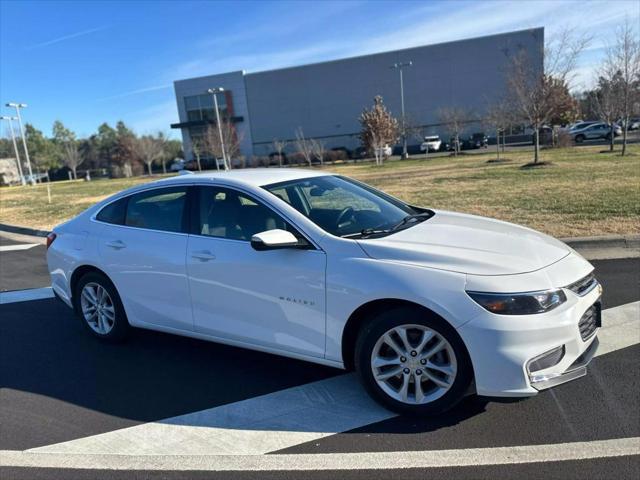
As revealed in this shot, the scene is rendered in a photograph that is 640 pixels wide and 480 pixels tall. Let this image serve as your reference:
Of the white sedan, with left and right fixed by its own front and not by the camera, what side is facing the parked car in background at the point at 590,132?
left

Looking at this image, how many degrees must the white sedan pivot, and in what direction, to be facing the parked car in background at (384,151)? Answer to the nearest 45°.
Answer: approximately 135° to its left

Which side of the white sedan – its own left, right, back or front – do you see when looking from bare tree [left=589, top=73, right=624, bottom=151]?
left

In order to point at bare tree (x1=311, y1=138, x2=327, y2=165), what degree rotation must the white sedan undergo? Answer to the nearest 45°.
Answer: approximately 135° to its left

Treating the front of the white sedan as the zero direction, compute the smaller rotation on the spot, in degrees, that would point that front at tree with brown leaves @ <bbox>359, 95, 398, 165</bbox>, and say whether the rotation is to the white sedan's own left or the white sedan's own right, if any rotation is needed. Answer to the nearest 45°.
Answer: approximately 135° to the white sedan's own left

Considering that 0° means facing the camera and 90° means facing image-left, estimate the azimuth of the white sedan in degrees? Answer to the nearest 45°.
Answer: approximately 315°
